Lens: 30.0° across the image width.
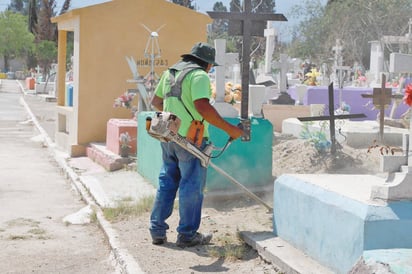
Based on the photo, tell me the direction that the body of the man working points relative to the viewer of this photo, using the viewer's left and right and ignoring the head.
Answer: facing away from the viewer and to the right of the viewer

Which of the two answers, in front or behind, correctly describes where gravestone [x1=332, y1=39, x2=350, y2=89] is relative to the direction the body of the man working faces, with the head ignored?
in front

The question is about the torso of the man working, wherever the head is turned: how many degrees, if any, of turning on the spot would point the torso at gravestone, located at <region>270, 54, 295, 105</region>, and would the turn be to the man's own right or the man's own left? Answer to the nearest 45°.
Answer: approximately 45° to the man's own left

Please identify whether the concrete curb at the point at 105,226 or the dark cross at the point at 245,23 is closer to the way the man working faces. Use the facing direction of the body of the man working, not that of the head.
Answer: the dark cross

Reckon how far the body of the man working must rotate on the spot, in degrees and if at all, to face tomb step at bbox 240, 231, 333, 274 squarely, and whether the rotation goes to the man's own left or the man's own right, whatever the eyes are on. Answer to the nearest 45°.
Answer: approximately 90° to the man's own right

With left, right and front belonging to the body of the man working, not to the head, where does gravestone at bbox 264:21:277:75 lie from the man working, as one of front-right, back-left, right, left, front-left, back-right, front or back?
front-left

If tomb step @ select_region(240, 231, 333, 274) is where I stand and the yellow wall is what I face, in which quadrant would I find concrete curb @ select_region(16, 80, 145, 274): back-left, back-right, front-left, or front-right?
front-left

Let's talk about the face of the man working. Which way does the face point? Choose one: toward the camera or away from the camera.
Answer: away from the camera

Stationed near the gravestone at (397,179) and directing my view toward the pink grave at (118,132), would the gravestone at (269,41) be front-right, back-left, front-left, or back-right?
front-right

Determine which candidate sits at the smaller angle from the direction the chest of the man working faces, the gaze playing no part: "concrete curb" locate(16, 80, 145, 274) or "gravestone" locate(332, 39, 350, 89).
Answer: the gravestone

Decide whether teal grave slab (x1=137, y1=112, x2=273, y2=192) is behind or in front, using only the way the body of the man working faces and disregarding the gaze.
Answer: in front
